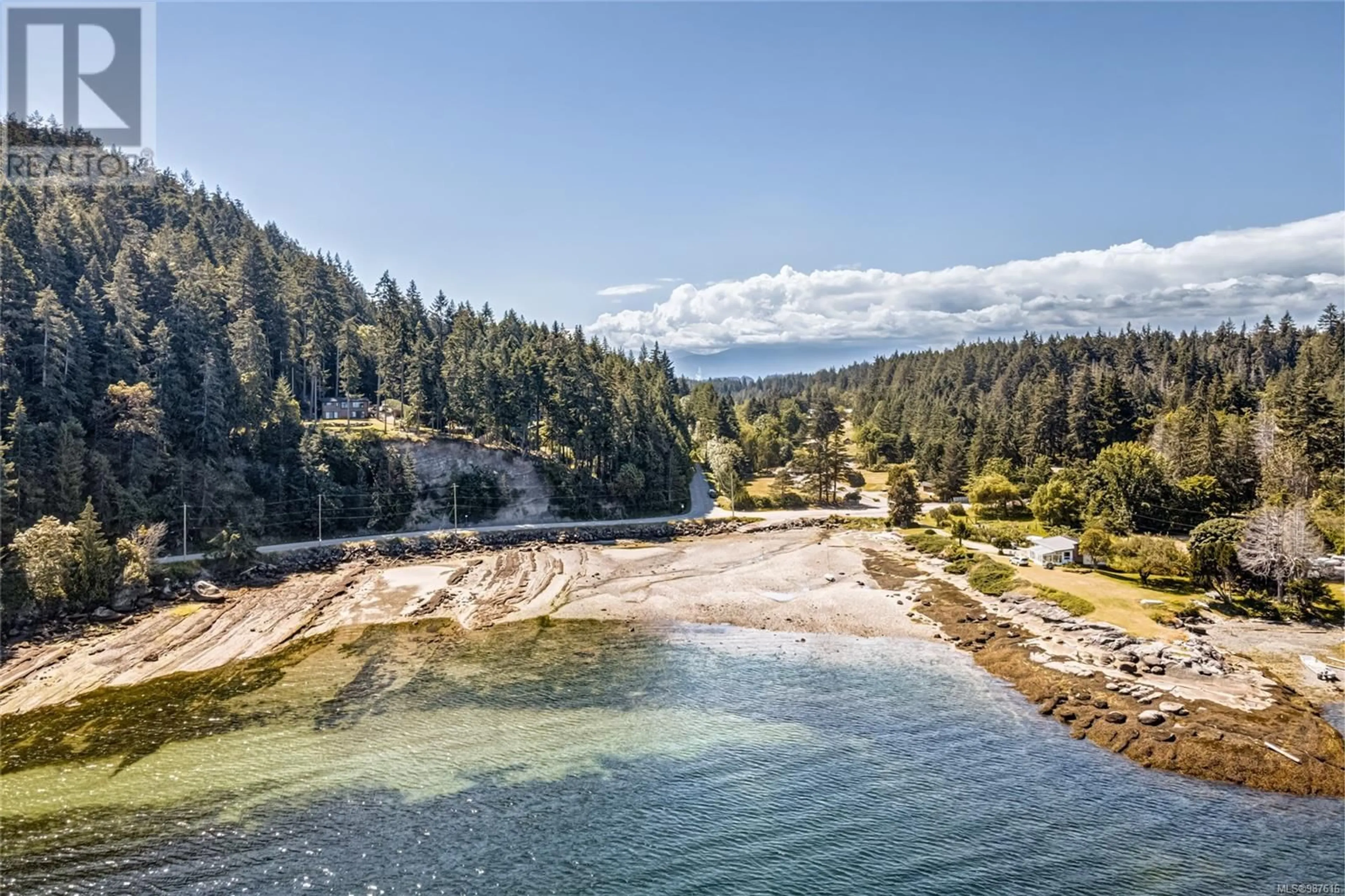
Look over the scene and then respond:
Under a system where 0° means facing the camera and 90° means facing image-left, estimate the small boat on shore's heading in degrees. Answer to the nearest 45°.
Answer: approximately 135°
